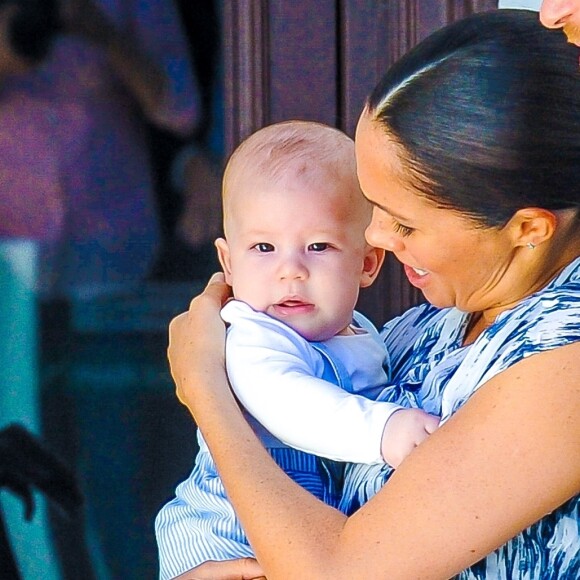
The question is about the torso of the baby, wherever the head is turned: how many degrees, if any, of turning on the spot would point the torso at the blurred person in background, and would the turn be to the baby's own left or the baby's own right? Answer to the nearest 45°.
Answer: approximately 180°

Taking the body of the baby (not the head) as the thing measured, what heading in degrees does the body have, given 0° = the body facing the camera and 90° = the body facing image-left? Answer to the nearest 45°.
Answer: approximately 315°

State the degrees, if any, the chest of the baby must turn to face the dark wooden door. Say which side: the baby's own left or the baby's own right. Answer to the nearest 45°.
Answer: approximately 135° to the baby's own left

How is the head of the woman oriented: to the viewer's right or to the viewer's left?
to the viewer's left
